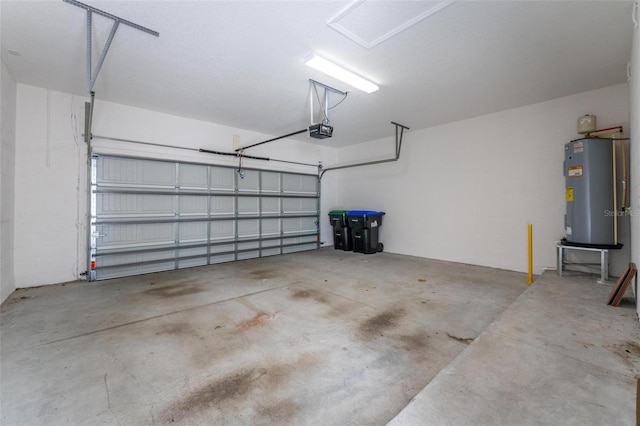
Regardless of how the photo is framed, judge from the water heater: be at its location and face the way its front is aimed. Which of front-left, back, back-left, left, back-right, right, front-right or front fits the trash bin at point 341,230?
front-right

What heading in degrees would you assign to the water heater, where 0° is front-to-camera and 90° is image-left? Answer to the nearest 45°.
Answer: approximately 45°

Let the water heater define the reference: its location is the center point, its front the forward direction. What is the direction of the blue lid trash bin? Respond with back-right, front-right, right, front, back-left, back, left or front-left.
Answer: front-right

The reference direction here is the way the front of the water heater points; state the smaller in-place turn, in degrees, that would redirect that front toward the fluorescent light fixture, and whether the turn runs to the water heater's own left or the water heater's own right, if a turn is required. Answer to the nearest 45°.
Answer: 0° — it already faces it

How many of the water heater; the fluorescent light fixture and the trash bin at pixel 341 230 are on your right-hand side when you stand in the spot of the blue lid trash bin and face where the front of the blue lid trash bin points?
1

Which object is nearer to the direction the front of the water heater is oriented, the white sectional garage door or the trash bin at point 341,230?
the white sectional garage door

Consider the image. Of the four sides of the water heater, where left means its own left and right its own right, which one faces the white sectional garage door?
front

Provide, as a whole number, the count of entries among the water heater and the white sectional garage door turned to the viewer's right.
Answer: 0

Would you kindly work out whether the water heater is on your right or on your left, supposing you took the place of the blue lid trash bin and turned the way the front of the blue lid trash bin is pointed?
on your left

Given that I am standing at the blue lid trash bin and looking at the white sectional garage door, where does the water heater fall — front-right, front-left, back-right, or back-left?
back-left
